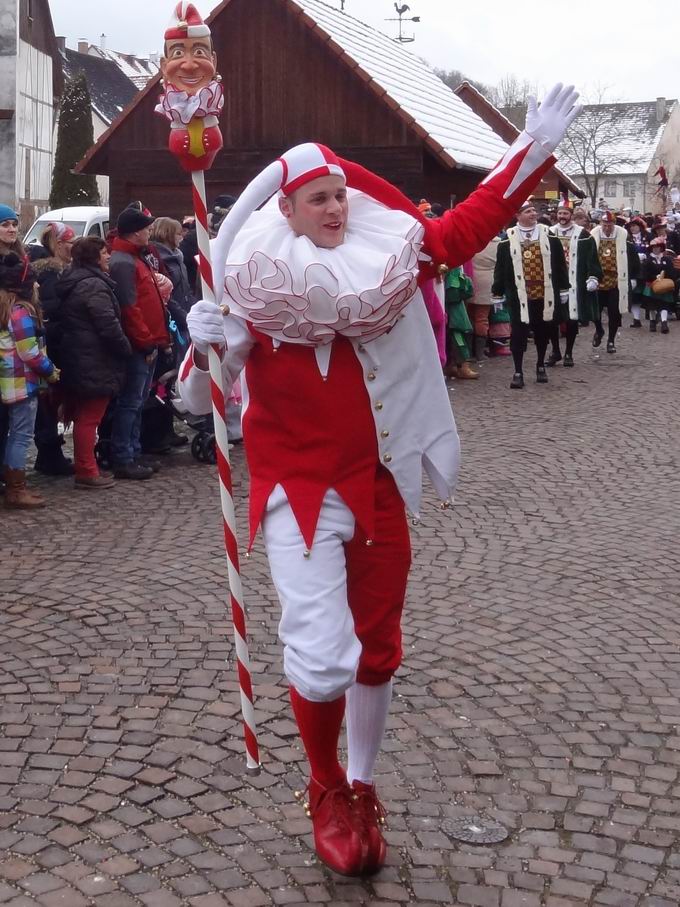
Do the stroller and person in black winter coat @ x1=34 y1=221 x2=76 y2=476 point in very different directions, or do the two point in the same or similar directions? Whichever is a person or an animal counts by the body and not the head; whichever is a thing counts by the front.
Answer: same or similar directions

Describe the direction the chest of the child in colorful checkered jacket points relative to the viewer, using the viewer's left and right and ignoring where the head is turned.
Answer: facing to the right of the viewer

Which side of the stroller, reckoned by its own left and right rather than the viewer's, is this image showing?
right

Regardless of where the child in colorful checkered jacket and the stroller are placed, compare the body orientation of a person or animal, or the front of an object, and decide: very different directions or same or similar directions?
same or similar directions

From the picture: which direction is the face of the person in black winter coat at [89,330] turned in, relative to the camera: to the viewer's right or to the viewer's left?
to the viewer's right

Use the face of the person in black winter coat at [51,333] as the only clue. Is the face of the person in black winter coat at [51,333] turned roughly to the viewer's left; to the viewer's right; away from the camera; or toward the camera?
to the viewer's right

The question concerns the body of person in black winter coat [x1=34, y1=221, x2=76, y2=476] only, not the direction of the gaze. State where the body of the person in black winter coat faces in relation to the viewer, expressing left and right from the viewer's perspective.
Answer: facing to the right of the viewer

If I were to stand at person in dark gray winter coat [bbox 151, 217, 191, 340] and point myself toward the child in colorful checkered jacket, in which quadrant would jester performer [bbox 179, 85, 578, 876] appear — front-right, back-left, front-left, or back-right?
front-left
